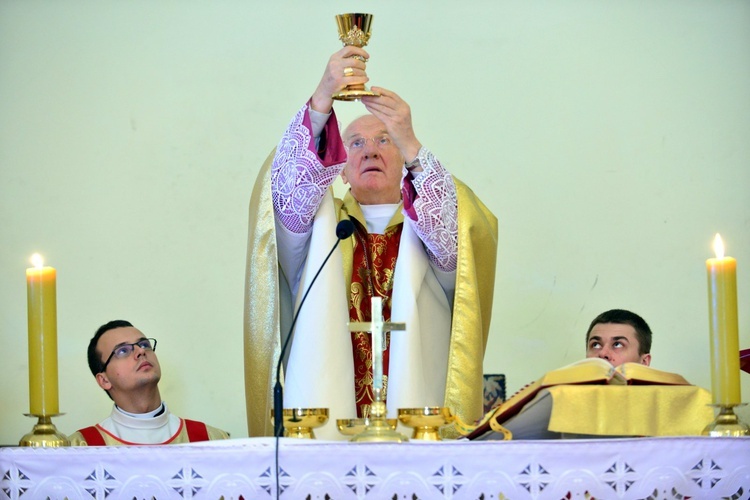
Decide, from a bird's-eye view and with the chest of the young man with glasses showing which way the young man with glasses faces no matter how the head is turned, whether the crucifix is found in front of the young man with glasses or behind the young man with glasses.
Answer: in front

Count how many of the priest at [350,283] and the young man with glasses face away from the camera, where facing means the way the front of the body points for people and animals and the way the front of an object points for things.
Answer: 0

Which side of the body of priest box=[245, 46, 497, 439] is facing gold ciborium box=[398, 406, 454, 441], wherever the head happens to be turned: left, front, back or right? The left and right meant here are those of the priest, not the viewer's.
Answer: front

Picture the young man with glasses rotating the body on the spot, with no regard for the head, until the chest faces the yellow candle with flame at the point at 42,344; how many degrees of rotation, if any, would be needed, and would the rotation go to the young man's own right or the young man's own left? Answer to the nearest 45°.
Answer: approximately 45° to the young man's own right

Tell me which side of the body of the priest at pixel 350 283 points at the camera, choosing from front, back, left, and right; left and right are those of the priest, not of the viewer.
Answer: front

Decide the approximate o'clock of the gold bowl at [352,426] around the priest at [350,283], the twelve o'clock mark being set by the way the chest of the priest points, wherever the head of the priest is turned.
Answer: The gold bowl is roughly at 12 o'clock from the priest.

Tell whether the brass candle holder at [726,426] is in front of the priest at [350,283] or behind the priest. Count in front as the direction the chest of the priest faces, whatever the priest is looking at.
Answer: in front

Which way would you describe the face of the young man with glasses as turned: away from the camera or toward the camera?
toward the camera

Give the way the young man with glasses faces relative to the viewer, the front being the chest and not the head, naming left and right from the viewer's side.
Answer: facing the viewer and to the right of the viewer

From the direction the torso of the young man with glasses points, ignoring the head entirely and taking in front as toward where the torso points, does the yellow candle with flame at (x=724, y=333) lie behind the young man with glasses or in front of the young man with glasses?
in front

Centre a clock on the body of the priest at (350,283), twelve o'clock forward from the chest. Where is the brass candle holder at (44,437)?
The brass candle holder is roughly at 1 o'clock from the priest.

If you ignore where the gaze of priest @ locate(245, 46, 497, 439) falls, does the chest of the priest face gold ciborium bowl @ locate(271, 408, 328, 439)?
yes

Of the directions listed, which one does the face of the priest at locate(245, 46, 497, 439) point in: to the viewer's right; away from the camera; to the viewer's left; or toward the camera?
toward the camera

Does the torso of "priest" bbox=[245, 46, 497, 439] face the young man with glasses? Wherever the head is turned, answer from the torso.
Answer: no

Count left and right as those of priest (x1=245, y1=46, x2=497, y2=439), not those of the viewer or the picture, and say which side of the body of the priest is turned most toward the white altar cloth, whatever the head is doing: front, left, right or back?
front

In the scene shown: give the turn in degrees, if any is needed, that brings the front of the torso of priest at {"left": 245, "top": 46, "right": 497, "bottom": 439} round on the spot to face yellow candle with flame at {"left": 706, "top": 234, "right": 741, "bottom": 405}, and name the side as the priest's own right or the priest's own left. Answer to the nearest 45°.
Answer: approximately 45° to the priest's own left
